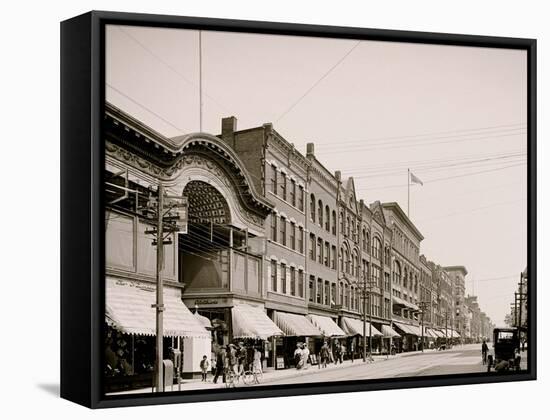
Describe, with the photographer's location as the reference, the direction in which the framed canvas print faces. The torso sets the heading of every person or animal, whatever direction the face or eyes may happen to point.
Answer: facing the viewer and to the right of the viewer
